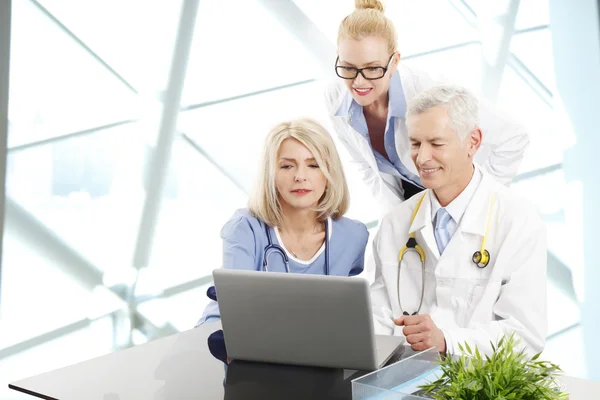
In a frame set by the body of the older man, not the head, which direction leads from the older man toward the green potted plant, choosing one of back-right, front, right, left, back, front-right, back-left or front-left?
front-left

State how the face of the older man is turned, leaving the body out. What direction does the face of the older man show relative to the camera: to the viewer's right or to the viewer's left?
to the viewer's left

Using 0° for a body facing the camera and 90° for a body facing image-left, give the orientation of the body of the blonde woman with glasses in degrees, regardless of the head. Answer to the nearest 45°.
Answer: approximately 45°

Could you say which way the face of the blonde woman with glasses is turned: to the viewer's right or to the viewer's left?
to the viewer's left

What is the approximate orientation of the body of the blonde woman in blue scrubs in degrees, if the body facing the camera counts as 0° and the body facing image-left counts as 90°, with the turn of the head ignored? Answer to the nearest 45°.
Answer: approximately 0°
